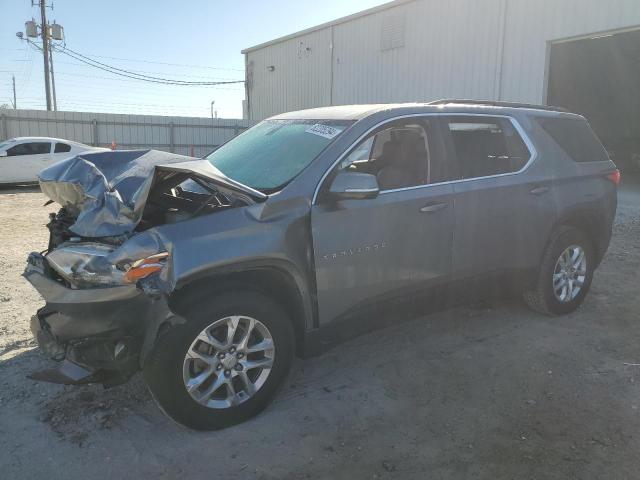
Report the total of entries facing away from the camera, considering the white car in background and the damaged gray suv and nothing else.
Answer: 0

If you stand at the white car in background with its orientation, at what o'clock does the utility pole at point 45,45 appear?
The utility pole is roughly at 3 o'clock from the white car in background.

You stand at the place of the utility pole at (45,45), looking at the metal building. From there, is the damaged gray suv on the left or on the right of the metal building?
right

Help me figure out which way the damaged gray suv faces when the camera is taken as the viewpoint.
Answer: facing the viewer and to the left of the viewer

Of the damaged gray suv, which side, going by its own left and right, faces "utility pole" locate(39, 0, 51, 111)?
right

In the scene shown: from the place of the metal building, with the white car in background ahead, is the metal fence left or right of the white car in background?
right

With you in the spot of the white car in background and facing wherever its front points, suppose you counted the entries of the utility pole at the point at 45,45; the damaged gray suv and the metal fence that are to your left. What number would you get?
1

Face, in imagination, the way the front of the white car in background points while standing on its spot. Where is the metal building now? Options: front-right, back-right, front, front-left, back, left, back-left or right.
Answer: back

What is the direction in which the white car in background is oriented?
to the viewer's left

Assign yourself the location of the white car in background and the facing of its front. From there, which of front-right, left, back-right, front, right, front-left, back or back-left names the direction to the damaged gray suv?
left

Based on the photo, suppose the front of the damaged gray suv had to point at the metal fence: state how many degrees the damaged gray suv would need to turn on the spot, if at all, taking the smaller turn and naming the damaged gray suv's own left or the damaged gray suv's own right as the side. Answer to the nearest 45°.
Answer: approximately 135° to the damaged gray suv's own right

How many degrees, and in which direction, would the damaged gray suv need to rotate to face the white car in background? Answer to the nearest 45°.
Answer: approximately 90° to its right
